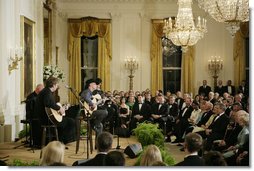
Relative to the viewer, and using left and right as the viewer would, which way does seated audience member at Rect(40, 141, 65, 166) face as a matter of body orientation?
facing away from the viewer

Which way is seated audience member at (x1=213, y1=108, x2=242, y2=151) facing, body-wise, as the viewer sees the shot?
to the viewer's left

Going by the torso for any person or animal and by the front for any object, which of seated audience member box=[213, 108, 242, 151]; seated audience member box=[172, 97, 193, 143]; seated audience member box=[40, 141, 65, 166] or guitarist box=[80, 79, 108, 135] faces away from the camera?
seated audience member box=[40, 141, 65, 166]

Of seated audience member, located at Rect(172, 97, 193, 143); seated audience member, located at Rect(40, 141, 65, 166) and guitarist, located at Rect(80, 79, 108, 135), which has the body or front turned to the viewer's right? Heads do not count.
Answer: the guitarist

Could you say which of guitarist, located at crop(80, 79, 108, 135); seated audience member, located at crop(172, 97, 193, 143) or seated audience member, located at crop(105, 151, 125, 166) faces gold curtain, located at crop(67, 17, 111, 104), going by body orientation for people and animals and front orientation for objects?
seated audience member, located at crop(105, 151, 125, 166)

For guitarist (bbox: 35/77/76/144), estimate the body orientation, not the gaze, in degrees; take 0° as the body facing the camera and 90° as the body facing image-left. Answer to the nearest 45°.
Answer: approximately 270°

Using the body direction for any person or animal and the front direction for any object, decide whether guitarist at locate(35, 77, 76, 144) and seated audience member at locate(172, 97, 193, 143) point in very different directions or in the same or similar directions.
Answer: very different directions

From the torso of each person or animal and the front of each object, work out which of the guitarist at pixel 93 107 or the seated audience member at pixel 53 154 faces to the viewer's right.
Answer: the guitarist

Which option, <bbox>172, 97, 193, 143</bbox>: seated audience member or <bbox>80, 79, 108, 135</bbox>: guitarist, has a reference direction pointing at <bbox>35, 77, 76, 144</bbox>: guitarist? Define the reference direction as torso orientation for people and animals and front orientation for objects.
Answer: the seated audience member

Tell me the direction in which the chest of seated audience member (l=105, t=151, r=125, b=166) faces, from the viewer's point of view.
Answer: away from the camera

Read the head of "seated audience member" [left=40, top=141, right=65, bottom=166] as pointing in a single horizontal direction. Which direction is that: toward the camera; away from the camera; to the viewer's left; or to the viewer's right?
away from the camera

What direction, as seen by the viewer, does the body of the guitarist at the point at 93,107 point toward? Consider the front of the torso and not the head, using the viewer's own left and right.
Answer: facing to the right of the viewer

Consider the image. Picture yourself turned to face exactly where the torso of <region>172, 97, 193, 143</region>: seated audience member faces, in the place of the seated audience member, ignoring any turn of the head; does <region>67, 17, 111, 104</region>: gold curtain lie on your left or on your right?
on your right

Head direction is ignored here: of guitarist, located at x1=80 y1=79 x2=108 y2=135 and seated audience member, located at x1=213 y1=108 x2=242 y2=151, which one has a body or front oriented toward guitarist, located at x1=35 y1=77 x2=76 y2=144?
the seated audience member

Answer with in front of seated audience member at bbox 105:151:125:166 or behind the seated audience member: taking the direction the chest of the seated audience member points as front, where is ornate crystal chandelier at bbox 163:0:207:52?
in front

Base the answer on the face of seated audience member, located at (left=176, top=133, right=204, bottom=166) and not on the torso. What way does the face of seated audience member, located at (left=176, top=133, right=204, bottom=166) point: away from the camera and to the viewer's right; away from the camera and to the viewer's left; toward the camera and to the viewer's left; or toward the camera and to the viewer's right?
away from the camera and to the viewer's left

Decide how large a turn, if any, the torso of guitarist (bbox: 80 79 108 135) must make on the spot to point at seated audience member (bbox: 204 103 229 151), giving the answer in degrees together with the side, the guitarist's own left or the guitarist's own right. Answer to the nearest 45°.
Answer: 0° — they already face them
